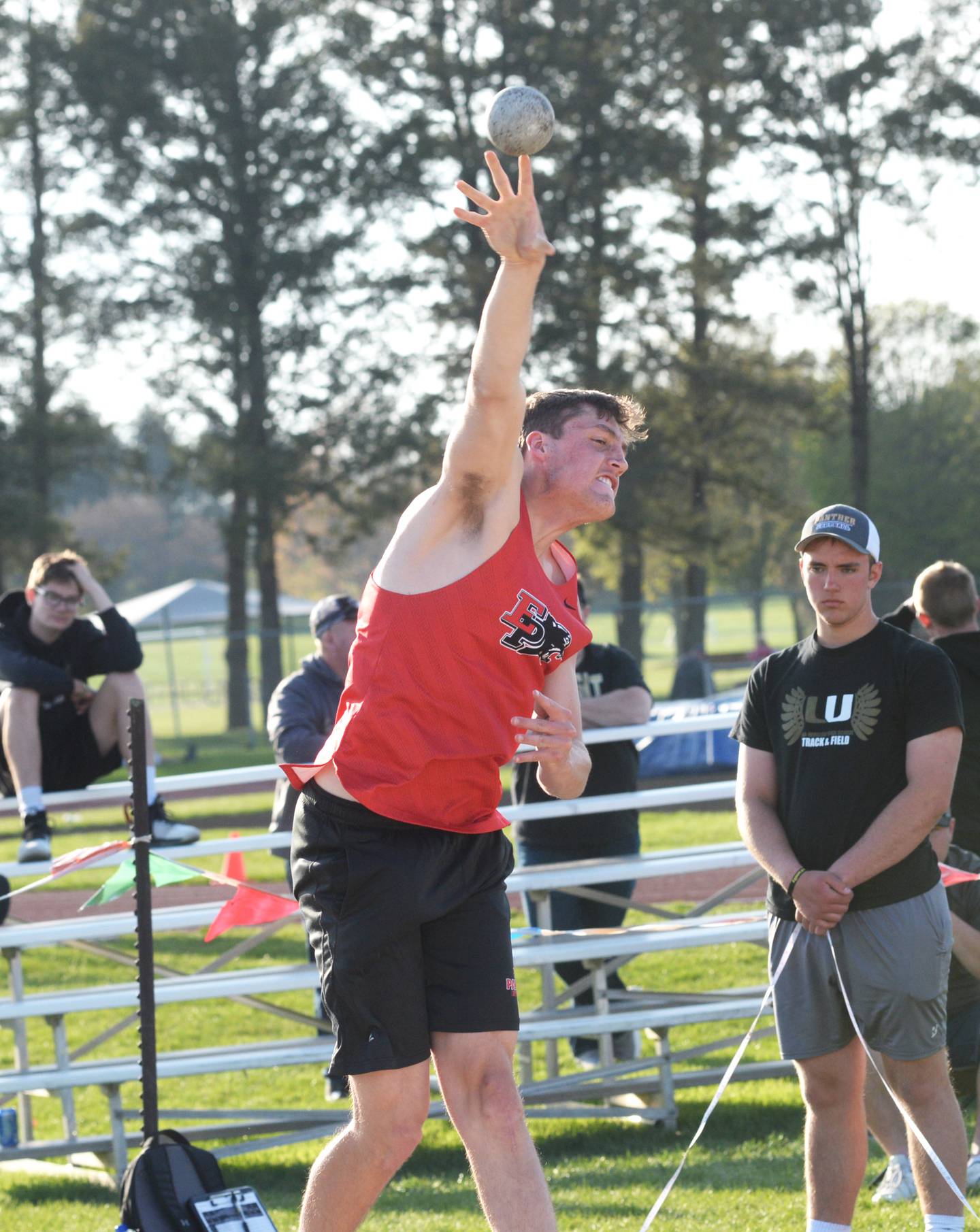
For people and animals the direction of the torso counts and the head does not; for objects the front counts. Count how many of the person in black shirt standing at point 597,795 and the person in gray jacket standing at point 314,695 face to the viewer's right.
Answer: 1

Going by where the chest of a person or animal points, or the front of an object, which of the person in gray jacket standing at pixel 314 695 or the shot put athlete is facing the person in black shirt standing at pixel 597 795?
the person in gray jacket standing at pixel 314 695

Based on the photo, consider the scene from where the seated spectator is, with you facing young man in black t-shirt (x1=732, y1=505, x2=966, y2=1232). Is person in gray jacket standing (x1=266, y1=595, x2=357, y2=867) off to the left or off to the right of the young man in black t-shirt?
left

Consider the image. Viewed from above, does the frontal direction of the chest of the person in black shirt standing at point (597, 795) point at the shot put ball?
yes

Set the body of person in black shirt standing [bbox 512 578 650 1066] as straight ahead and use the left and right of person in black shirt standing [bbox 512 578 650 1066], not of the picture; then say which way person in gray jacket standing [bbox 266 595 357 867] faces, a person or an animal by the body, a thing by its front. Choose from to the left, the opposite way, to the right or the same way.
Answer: to the left

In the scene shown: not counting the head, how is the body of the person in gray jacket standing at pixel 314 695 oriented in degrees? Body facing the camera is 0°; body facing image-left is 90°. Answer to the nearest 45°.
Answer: approximately 270°

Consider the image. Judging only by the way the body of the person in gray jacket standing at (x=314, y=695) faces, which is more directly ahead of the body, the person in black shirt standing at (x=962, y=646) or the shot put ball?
the person in black shirt standing

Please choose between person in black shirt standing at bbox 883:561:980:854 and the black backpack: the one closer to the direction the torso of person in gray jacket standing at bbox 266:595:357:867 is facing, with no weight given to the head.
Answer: the person in black shirt standing

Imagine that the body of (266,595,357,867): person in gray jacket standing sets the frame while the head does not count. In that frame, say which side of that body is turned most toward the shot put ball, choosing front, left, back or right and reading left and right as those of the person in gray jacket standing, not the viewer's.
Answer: right
